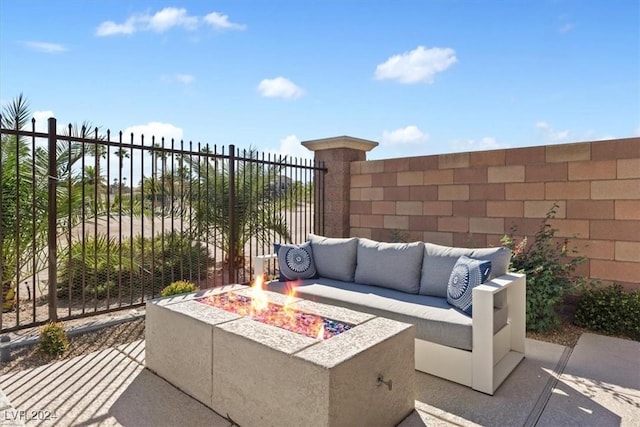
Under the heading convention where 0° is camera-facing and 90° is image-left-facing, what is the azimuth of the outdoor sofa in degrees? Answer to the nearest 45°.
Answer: approximately 45°

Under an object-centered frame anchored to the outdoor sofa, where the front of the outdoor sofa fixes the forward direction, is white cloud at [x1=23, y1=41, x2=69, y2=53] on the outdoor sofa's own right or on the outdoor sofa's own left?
on the outdoor sofa's own right

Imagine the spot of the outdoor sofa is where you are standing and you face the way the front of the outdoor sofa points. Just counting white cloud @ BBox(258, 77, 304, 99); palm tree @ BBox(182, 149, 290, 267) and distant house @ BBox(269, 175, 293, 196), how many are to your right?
3

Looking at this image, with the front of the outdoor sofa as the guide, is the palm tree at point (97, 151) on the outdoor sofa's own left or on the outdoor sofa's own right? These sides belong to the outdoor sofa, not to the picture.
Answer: on the outdoor sofa's own right

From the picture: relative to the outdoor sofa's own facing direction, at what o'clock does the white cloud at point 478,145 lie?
The white cloud is roughly at 5 o'clock from the outdoor sofa.
